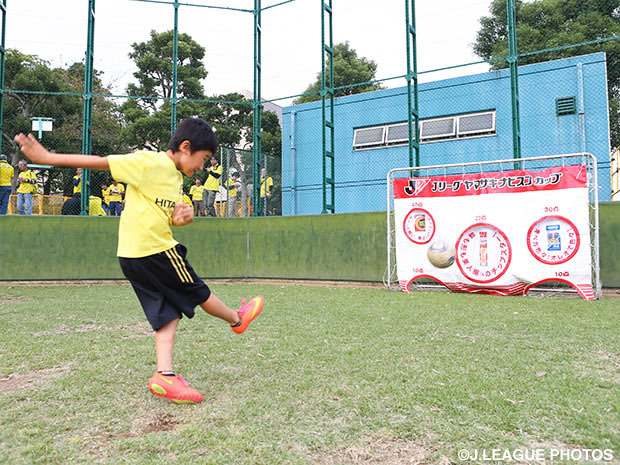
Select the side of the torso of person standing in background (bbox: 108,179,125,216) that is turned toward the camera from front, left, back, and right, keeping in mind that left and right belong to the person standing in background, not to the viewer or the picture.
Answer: front

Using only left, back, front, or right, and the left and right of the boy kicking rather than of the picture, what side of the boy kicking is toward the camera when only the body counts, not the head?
right

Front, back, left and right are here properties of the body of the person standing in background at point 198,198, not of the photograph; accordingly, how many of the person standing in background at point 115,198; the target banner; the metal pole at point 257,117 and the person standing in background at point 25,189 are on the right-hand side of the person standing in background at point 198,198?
2

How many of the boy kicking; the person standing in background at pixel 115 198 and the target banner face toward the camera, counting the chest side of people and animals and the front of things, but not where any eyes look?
2

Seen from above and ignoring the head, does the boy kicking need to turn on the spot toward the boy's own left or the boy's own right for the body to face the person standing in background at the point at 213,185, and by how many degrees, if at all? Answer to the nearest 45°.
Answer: approximately 90° to the boy's own left

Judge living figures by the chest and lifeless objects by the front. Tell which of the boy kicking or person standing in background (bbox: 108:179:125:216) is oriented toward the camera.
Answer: the person standing in background

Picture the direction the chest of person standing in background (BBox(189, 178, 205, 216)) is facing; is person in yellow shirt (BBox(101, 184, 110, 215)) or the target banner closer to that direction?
the target banner

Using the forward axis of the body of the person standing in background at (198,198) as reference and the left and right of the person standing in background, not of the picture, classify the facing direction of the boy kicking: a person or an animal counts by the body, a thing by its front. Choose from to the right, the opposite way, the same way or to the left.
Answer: to the left

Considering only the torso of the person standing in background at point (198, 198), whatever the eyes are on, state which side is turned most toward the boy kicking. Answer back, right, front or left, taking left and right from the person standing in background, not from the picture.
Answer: front

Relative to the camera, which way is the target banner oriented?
toward the camera

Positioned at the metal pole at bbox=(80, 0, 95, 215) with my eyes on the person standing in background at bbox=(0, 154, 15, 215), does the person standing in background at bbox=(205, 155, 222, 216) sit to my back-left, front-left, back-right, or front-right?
back-right

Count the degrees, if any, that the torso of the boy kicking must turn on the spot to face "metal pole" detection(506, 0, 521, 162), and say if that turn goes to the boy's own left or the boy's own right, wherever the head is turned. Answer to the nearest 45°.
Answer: approximately 45° to the boy's own left

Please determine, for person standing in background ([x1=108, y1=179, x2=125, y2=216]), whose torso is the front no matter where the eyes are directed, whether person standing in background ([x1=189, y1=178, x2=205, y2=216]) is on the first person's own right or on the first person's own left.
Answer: on the first person's own left

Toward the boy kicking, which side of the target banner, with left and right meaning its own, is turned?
front

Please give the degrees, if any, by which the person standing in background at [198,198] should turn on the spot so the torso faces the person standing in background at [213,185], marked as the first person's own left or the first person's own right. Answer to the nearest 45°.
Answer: approximately 45° to the first person's own left
